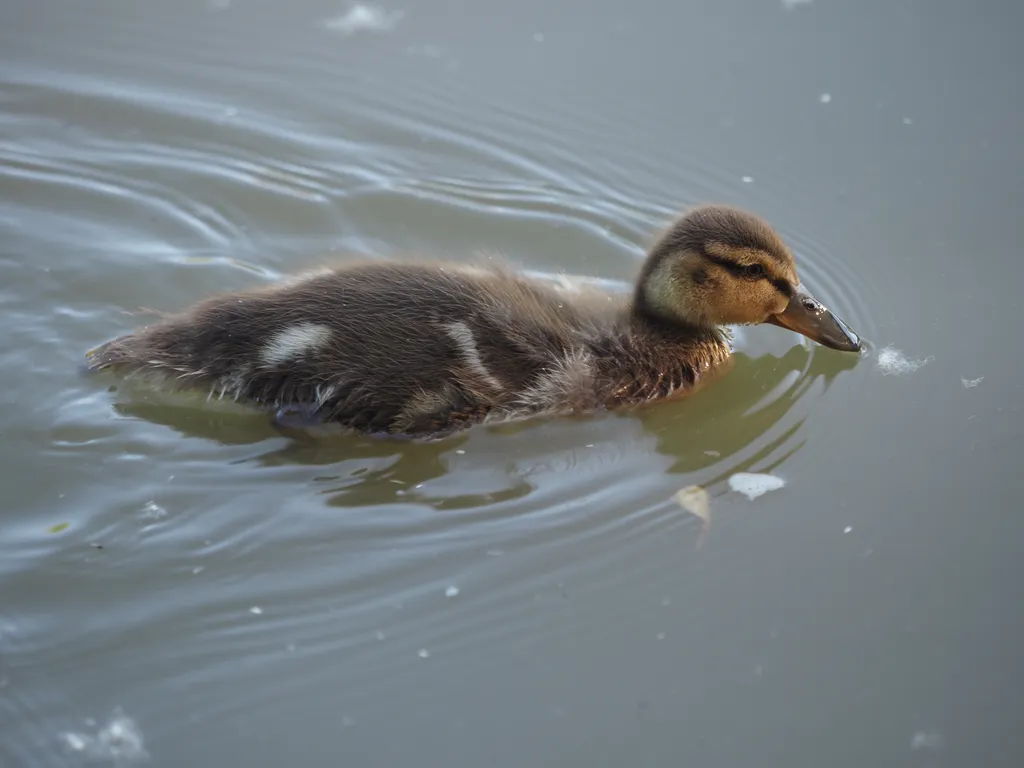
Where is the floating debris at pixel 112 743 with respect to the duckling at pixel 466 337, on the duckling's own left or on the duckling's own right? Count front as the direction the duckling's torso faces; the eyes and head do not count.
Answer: on the duckling's own right

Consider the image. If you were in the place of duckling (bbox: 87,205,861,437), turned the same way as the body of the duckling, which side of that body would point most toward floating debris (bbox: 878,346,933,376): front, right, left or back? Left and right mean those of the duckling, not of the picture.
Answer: front

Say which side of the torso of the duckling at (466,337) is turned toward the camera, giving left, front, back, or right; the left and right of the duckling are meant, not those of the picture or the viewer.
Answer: right

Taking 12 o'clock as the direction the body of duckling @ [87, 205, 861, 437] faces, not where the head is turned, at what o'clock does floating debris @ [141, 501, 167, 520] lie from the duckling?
The floating debris is roughly at 5 o'clock from the duckling.

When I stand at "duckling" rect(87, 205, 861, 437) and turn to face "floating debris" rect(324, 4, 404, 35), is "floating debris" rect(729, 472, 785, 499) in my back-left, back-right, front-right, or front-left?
back-right

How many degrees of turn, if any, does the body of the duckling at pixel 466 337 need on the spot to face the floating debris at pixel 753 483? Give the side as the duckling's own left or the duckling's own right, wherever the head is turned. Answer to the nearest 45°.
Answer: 0° — it already faces it

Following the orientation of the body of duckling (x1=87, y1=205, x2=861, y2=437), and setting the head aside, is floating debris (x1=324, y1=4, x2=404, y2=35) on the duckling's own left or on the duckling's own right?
on the duckling's own left
